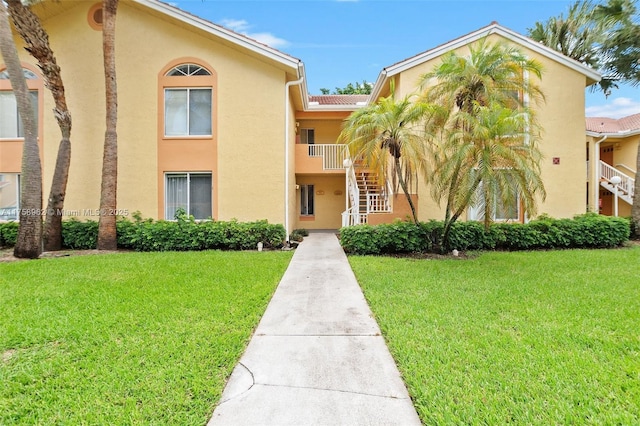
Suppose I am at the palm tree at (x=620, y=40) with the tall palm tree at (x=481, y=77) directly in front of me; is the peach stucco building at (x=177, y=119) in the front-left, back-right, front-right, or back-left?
front-right

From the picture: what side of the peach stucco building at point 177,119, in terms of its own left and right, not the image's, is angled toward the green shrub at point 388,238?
left

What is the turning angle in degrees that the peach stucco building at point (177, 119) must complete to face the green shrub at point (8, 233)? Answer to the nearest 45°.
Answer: approximately 90° to its right

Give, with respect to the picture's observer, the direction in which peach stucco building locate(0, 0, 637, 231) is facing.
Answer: facing the viewer

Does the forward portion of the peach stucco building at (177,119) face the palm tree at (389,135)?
no

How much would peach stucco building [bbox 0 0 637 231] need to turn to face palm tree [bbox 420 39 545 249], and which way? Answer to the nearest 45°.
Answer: approximately 90° to its left

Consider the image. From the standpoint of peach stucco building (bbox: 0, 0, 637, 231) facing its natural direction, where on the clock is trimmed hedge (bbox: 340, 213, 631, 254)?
The trimmed hedge is roughly at 9 o'clock from the peach stucco building.

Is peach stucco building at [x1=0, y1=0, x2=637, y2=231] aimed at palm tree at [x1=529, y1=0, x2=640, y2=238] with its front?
no
